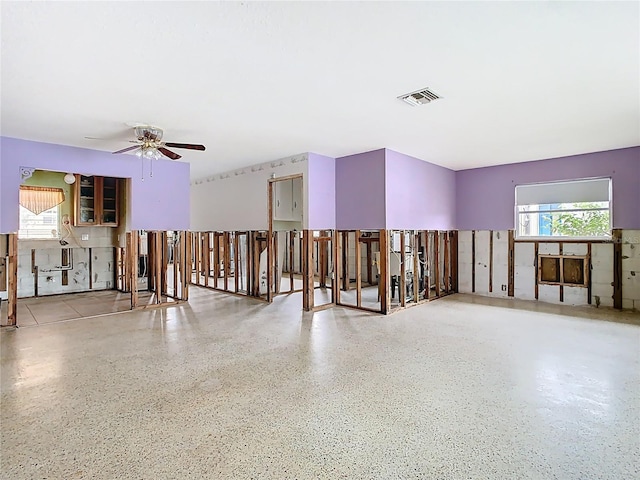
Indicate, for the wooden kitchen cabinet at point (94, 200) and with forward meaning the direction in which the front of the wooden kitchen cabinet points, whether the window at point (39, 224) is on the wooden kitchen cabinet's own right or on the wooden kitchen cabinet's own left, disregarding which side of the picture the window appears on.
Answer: on the wooden kitchen cabinet's own right

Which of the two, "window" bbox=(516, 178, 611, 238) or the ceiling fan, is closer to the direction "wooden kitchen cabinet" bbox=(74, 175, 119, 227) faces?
the ceiling fan

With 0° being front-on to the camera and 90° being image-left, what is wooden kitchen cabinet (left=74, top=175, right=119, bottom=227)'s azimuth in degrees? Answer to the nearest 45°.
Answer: approximately 0°

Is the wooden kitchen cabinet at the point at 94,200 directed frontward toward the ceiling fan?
yes

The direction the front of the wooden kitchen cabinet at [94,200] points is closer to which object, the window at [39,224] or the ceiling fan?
the ceiling fan

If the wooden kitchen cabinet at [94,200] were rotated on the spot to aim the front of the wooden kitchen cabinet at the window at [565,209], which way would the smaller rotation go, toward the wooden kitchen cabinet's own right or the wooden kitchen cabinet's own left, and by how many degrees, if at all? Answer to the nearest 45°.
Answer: approximately 45° to the wooden kitchen cabinet's own left
